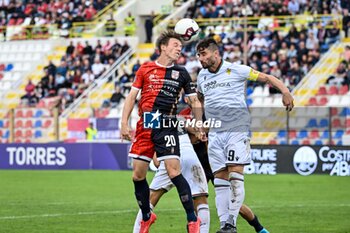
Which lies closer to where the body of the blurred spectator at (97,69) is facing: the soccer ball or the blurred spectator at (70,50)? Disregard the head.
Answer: the soccer ball

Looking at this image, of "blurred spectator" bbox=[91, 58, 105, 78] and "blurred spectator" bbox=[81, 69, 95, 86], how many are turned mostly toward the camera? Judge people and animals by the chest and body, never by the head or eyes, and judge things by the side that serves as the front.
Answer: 2

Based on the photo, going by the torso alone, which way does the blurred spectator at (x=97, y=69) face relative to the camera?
toward the camera

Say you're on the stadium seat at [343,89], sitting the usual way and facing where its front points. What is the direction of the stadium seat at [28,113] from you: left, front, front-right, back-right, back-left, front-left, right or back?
front-right

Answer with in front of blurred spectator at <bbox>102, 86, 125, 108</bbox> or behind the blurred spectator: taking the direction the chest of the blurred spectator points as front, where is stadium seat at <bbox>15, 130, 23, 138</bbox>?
in front

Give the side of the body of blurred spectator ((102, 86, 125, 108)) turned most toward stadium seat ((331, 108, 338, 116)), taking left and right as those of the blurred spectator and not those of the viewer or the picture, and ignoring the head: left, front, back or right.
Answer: left

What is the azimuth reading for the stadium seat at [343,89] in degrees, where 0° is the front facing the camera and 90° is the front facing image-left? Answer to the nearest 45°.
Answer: approximately 45°

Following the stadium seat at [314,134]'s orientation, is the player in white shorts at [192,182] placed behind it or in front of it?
in front

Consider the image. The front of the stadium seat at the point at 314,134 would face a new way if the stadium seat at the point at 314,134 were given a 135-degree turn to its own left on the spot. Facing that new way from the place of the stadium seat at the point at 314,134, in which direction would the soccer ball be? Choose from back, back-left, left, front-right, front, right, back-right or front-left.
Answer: back-right

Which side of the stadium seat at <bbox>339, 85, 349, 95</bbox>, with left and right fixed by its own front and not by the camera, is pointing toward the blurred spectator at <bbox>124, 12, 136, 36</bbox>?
right

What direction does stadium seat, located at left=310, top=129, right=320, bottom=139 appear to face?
toward the camera

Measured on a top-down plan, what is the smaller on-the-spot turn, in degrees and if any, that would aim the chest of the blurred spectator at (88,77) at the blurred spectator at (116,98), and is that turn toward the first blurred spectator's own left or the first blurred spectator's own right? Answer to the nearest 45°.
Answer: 0° — they already face them

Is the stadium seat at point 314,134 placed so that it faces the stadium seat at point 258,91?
no

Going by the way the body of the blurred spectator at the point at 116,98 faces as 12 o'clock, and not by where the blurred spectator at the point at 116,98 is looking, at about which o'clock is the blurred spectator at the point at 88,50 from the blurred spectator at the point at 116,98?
the blurred spectator at the point at 88,50 is roughly at 4 o'clock from the blurred spectator at the point at 116,98.

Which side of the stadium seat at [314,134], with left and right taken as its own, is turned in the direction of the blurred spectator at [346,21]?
back

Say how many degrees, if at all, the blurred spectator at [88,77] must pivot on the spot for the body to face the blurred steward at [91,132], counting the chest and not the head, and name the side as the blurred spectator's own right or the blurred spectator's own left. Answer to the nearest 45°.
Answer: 0° — they already face them

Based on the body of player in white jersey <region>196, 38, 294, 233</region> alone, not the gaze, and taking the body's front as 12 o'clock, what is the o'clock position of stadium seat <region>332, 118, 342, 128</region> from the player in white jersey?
The stadium seat is roughly at 5 o'clock from the player in white jersey.

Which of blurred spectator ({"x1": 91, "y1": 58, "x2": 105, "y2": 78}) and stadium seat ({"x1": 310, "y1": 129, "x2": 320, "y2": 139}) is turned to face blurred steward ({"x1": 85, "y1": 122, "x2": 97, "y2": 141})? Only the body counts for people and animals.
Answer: blurred spectator ({"x1": 91, "y1": 58, "x2": 105, "y2": 78})

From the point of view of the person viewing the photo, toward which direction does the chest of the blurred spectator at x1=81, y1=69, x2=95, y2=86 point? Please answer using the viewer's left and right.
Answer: facing the viewer
